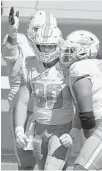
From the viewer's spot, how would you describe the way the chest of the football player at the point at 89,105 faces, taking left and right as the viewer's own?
facing to the left of the viewer

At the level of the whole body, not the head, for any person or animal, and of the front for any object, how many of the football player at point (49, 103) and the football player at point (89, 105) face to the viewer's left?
1

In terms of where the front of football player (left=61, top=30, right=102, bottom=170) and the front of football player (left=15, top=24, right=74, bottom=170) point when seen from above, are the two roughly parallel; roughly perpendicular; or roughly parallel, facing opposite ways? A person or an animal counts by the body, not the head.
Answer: roughly perpendicular

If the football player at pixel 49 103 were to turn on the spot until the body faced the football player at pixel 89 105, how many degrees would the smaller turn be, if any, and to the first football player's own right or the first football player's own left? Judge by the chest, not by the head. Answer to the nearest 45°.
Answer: approximately 45° to the first football player's own left
